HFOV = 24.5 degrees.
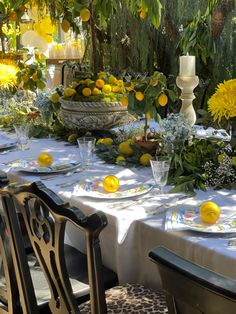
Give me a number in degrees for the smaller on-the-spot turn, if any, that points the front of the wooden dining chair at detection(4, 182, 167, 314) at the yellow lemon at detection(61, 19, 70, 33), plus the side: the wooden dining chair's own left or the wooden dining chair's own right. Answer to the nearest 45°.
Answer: approximately 45° to the wooden dining chair's own left

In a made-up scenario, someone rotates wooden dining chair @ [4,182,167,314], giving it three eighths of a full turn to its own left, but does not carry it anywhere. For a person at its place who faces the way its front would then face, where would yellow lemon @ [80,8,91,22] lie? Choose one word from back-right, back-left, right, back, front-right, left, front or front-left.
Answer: right

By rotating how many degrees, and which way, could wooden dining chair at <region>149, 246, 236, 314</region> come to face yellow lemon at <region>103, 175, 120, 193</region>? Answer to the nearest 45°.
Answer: approximately 45° to its left

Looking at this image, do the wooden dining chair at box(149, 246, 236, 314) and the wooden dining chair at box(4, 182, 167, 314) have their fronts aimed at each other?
no

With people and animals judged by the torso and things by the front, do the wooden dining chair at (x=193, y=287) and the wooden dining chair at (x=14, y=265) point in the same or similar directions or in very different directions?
same or similar directions

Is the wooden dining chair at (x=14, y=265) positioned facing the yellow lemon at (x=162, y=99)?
yes

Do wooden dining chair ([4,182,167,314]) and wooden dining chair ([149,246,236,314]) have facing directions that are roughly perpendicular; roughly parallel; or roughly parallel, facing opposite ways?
roughly parallel

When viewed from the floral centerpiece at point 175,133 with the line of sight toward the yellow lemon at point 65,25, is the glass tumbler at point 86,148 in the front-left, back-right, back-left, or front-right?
front-left

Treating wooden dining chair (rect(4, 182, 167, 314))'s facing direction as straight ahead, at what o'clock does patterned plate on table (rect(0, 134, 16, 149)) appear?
The patterned plate on table is roughly at 10 o'clock from the wooden dining chair.

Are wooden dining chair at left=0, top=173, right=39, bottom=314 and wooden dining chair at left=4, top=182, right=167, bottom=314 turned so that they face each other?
no

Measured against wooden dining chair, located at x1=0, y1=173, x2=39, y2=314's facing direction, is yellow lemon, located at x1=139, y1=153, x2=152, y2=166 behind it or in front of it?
in front

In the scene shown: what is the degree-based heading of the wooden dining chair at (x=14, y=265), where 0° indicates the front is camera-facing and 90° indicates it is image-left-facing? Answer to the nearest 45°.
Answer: approximately 225°

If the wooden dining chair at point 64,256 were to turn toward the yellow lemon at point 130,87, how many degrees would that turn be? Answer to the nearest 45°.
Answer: approximately 45° to its left

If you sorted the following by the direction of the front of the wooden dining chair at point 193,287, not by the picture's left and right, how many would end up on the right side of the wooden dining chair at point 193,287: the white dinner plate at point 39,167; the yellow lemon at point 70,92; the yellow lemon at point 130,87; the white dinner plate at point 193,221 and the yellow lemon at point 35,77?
0

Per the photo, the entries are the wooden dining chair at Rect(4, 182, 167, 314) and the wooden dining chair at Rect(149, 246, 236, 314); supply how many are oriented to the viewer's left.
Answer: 0

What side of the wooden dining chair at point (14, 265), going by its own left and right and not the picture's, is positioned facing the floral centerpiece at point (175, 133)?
front
